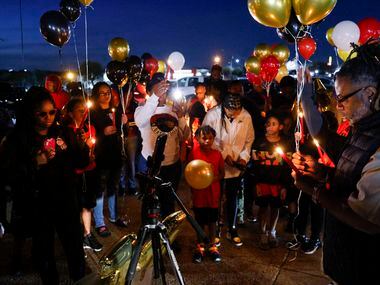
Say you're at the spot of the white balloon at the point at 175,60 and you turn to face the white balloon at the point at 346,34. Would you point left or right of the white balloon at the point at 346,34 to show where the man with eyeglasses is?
right

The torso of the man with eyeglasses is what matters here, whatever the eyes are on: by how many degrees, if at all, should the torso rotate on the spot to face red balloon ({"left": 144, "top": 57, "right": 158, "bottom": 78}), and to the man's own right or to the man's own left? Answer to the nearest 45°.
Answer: approximately 45° to the man's own right

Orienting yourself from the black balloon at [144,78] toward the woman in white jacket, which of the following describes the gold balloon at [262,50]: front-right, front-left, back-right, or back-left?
front-left

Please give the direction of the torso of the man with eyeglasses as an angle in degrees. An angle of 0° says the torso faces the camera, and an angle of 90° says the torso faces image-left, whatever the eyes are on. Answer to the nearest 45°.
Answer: approximately 90°

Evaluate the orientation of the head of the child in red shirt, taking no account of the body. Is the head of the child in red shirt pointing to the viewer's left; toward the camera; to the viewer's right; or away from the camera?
toward the camera

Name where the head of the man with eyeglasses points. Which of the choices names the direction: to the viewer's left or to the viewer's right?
to the viewer's left

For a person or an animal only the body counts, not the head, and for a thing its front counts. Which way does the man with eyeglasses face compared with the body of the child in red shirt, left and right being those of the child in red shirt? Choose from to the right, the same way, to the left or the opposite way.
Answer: to the right

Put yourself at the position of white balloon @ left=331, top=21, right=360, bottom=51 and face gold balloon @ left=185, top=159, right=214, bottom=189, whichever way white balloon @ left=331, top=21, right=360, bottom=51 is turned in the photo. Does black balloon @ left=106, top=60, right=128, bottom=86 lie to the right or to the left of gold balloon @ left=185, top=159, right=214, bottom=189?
right

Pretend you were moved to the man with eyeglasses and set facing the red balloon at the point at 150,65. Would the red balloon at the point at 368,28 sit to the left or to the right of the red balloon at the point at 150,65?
right

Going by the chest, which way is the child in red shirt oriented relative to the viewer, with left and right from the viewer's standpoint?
facing the viewer

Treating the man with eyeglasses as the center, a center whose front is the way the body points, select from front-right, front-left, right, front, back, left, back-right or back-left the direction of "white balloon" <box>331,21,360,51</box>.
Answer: right

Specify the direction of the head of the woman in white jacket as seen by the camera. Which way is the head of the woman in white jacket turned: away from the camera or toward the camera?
toward the camera

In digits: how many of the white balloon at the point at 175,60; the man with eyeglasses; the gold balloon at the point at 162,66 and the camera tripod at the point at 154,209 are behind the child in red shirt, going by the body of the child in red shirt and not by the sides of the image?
2

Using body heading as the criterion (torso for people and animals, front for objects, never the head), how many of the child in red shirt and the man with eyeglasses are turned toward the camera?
1

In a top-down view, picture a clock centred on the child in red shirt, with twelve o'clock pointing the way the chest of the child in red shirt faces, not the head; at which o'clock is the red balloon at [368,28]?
The red balloon is roughly at 8 o'clock from the child in red shirt.
